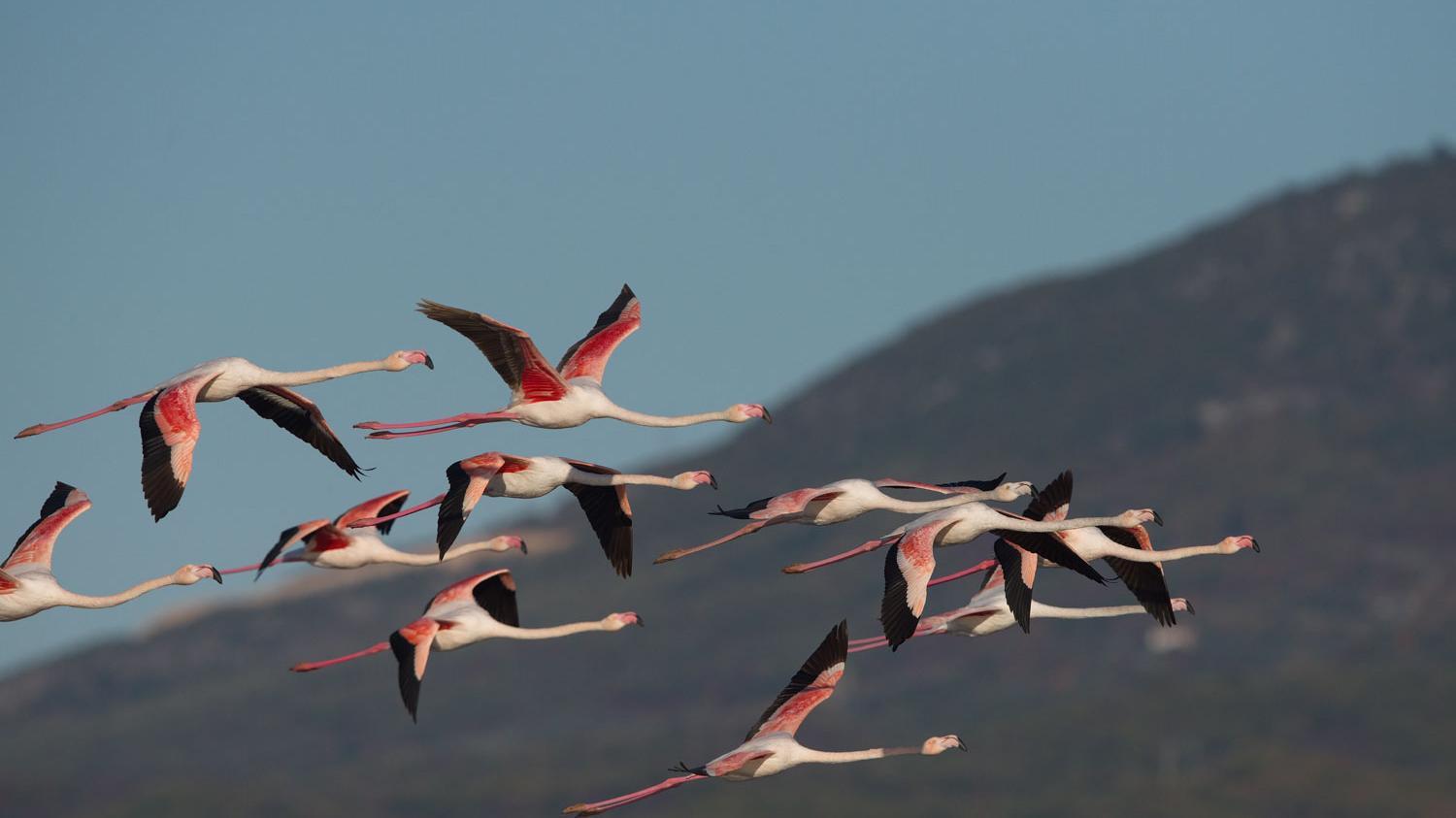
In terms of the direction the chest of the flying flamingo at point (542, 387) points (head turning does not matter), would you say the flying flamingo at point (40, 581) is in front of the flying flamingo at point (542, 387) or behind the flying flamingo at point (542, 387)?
behind

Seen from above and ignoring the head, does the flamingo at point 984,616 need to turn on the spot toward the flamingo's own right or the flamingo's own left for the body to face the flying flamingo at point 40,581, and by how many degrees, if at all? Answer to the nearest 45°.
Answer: approximately 180°

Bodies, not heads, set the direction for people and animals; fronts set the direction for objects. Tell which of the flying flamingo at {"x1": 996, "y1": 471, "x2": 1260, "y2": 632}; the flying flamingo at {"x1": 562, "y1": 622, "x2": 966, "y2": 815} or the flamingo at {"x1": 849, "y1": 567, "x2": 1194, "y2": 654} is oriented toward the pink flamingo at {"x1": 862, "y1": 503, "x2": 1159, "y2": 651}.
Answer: the flying flamingo at {"x1": 562, "y1": 622, "x2": 966, "y2": 815}

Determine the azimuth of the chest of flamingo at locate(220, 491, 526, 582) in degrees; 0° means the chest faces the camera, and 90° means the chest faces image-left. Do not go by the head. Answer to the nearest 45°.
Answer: approximately 270°

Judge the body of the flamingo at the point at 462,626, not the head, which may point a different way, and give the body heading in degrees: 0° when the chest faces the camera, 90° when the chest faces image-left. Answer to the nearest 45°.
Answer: approximately 270°

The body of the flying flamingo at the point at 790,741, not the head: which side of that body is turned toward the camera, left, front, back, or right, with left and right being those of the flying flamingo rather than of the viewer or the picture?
right

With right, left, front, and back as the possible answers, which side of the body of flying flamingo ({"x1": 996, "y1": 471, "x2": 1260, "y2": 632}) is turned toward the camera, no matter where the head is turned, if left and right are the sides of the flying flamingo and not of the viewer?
right

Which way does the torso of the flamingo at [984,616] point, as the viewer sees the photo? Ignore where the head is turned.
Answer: to the viewer's right

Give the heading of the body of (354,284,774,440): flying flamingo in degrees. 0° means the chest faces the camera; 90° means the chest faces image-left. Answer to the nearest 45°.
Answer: approximately 270°
